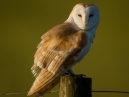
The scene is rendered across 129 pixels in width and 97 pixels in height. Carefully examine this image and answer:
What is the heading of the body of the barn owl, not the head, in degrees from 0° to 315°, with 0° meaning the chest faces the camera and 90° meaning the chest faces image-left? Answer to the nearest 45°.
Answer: approximately 270°
